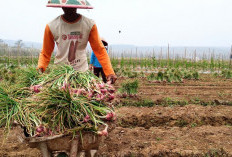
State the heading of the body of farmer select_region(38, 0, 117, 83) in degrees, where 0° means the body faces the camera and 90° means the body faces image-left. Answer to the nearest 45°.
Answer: approximately 0°

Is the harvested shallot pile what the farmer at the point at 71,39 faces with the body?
yes

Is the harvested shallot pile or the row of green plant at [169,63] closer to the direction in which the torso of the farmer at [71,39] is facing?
the harvested shallot pile

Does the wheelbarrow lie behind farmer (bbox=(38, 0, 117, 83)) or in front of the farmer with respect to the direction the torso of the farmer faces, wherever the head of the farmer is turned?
in front

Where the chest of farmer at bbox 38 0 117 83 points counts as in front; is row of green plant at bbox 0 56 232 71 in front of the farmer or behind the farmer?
behind
